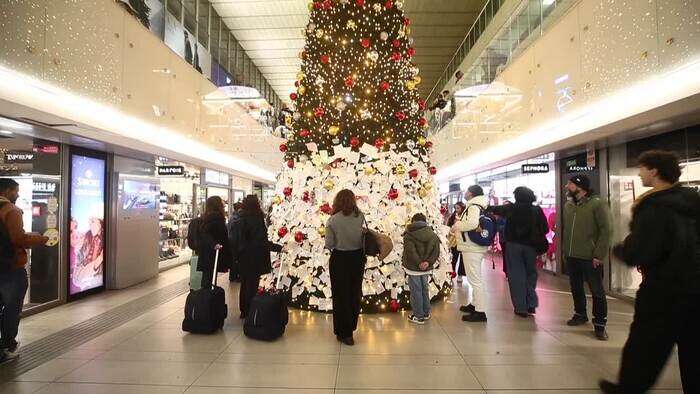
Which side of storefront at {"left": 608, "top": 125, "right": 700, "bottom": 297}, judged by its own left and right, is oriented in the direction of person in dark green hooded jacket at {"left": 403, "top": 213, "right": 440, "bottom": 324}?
front

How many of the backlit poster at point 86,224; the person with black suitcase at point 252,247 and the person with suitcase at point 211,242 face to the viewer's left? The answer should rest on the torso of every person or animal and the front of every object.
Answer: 0

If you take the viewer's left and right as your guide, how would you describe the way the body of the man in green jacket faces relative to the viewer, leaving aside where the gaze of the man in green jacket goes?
facing the viewer and to the left of the viewer

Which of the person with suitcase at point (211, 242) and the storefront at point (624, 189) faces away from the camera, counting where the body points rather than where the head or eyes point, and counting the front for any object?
the person with suitcase

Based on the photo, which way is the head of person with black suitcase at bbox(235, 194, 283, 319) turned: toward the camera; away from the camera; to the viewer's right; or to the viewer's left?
away from the camera

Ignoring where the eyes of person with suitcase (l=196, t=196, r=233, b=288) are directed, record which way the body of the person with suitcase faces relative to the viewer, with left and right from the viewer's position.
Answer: facing away from the viewer

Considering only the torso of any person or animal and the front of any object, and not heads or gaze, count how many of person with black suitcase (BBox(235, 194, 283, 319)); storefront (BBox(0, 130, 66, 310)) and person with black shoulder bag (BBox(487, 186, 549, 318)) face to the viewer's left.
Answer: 0

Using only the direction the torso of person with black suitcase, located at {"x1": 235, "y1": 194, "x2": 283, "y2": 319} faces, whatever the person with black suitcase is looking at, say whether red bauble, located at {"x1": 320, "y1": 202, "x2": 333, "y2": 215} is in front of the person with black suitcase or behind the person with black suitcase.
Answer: in front

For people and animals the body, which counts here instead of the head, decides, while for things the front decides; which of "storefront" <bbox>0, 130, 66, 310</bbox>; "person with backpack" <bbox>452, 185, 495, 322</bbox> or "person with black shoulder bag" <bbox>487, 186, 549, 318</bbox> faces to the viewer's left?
"person with backpack" <bbox>452, 185, 495, 322</bbox>

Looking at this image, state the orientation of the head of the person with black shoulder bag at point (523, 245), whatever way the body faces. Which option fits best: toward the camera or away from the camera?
away from the camera

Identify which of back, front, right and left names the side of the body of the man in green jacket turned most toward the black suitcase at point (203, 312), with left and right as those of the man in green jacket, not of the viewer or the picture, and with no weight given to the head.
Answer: front

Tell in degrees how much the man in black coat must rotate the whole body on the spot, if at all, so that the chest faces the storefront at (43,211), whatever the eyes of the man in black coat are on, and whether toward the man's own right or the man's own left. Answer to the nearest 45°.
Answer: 0° — they already face it

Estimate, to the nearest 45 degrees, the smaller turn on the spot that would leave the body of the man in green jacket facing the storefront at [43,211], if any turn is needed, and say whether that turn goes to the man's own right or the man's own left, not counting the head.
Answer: approximately 45° to the man's own right

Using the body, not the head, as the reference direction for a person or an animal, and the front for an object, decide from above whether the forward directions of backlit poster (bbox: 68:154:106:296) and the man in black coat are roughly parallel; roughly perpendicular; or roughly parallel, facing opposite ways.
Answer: roughly parallel, facing opposite ways

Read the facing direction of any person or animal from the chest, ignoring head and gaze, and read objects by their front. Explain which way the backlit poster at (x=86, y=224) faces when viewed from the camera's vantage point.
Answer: facing the viewer and to the right of the viewer

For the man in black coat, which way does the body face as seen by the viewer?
to the viewer's left

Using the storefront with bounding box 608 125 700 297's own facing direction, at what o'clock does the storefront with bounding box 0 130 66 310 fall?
the storefront with bounding box 0 130 66 310 is roughly at 12 o'clock from the storefront with bounding box 608 125 700 297.

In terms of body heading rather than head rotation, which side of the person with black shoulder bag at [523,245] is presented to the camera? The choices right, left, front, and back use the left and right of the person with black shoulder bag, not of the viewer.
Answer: back

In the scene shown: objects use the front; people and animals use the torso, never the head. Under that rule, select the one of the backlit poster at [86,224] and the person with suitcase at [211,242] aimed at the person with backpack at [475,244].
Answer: the backlit poster

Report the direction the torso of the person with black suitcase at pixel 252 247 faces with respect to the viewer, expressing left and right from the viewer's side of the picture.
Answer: facing away from the viewer and to the right of the viewer

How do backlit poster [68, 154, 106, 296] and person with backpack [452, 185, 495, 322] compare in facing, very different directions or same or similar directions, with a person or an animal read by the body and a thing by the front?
very different directions
